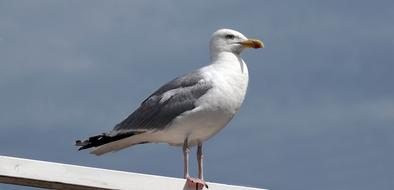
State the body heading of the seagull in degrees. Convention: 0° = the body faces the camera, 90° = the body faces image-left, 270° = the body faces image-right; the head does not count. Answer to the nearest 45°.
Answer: approximately 270°
